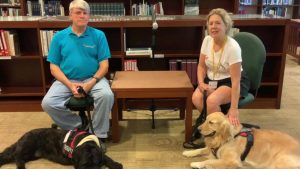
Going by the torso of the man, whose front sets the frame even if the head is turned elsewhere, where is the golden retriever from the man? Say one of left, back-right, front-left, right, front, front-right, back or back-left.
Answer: front-left

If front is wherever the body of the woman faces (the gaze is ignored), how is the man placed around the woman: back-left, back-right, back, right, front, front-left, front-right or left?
front-right

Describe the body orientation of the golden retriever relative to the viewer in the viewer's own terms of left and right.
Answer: facing to the left of the viewer

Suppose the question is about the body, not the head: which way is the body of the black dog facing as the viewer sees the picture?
to the viewer's right

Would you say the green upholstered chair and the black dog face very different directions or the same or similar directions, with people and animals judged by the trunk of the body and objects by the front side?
very different directions

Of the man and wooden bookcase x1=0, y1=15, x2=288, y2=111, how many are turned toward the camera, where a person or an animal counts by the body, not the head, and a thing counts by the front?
2

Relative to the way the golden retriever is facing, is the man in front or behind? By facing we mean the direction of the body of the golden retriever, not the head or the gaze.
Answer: in front
